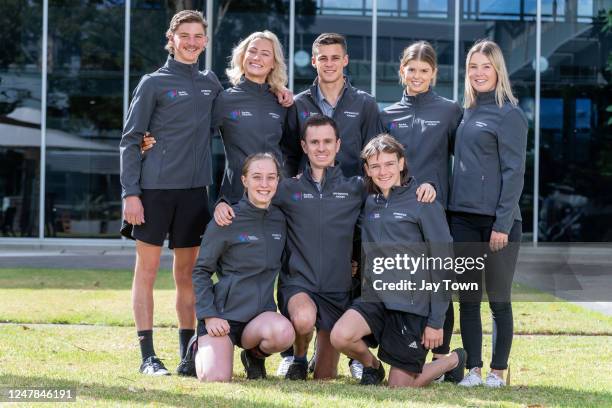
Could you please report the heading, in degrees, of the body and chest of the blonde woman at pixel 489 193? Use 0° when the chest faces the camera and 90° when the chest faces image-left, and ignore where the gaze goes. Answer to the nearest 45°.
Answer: approximately 45°

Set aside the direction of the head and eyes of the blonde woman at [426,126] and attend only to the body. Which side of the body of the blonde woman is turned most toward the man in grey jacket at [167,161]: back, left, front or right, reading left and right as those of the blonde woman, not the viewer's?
right

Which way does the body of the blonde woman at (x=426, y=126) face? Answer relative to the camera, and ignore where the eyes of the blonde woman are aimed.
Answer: toward the camera

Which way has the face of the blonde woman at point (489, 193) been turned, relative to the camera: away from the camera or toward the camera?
toward the camera

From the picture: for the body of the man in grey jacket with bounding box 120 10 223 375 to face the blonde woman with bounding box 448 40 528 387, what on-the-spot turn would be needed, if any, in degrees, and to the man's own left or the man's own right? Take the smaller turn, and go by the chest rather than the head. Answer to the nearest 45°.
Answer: approximately 45° to the man's own left

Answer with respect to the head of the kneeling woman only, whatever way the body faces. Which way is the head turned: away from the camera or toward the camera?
toward the camera

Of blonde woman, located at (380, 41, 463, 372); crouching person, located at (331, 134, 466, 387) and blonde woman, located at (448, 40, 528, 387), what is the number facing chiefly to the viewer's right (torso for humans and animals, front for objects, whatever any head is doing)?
0

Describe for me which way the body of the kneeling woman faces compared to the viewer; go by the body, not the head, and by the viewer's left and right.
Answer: facing the viewer and to the right of the viewer
